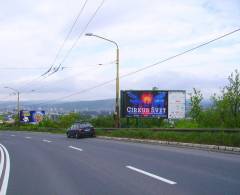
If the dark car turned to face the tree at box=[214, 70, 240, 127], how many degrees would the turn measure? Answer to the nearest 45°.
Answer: approximately 135° to its right

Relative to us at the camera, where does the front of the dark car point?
facing away from the viewer and to the left of the viewer
